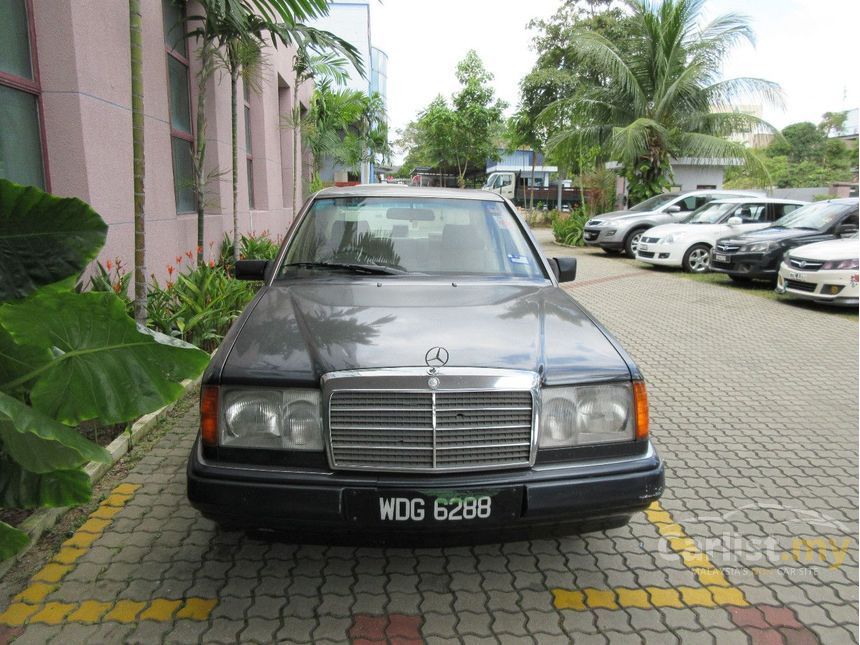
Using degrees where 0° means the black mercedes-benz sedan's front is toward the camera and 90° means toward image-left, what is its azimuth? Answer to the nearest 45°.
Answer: approximately 0°

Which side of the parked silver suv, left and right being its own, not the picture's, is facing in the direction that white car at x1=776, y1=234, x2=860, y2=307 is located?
left

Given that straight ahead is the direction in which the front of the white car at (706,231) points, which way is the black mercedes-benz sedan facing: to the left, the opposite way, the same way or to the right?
to the left

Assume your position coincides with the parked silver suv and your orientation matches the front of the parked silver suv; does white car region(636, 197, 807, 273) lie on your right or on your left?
on your left

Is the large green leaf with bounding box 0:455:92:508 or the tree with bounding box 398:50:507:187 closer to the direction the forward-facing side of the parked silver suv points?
the large green leaf

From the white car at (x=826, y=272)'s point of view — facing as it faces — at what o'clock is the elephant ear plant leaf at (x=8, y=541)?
The elephant ear plant leaf is roughly at 11 o'clock from the white car.

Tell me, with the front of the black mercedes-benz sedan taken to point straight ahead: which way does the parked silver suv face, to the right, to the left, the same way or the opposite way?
to the right
